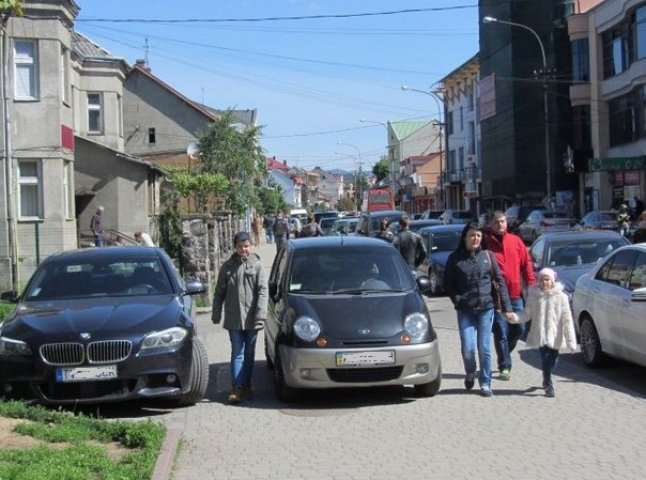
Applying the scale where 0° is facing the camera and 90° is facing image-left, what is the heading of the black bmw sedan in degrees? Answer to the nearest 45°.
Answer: approximately 0°

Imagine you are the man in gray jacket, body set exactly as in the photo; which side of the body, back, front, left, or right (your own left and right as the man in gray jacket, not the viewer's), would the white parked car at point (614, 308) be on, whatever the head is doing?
left

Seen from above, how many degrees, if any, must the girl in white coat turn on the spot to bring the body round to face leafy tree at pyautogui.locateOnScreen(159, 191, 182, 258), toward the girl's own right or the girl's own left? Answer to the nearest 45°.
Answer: approximately 135° to the girl's own right

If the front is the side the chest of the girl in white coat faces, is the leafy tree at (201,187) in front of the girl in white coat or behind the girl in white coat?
behind
